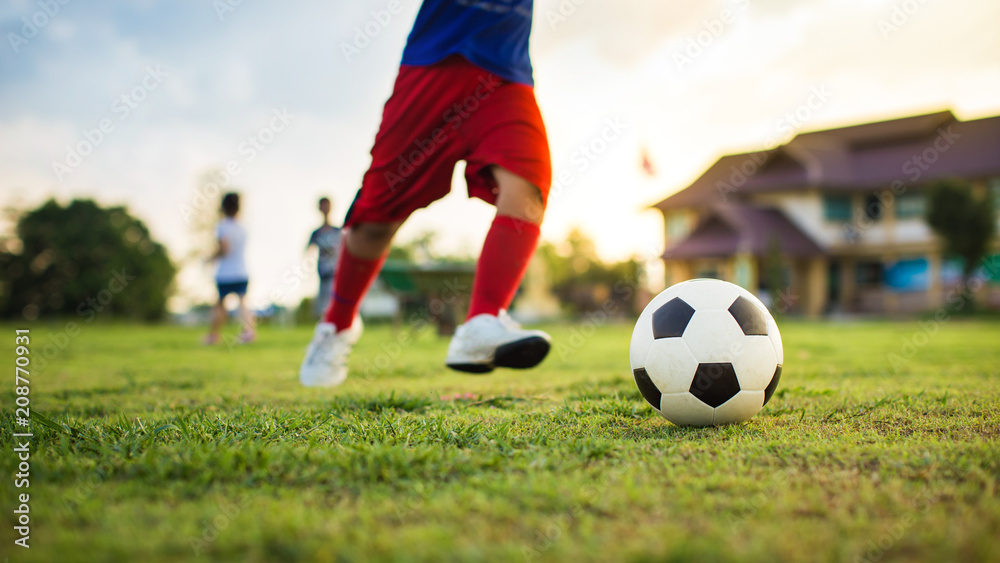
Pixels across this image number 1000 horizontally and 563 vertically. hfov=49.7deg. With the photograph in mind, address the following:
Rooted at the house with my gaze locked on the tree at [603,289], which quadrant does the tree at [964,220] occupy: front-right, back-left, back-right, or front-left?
back-left

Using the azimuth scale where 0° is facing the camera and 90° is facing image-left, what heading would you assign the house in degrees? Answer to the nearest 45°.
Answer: approximately 45°

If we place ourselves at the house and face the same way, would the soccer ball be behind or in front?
in front

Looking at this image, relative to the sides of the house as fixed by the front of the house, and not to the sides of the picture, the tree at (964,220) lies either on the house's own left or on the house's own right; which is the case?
on the house's own left

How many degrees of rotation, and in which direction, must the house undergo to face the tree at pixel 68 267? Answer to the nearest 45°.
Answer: approximately 45° to its right

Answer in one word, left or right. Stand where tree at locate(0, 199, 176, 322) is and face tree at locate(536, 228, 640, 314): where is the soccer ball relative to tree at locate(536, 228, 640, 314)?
right
